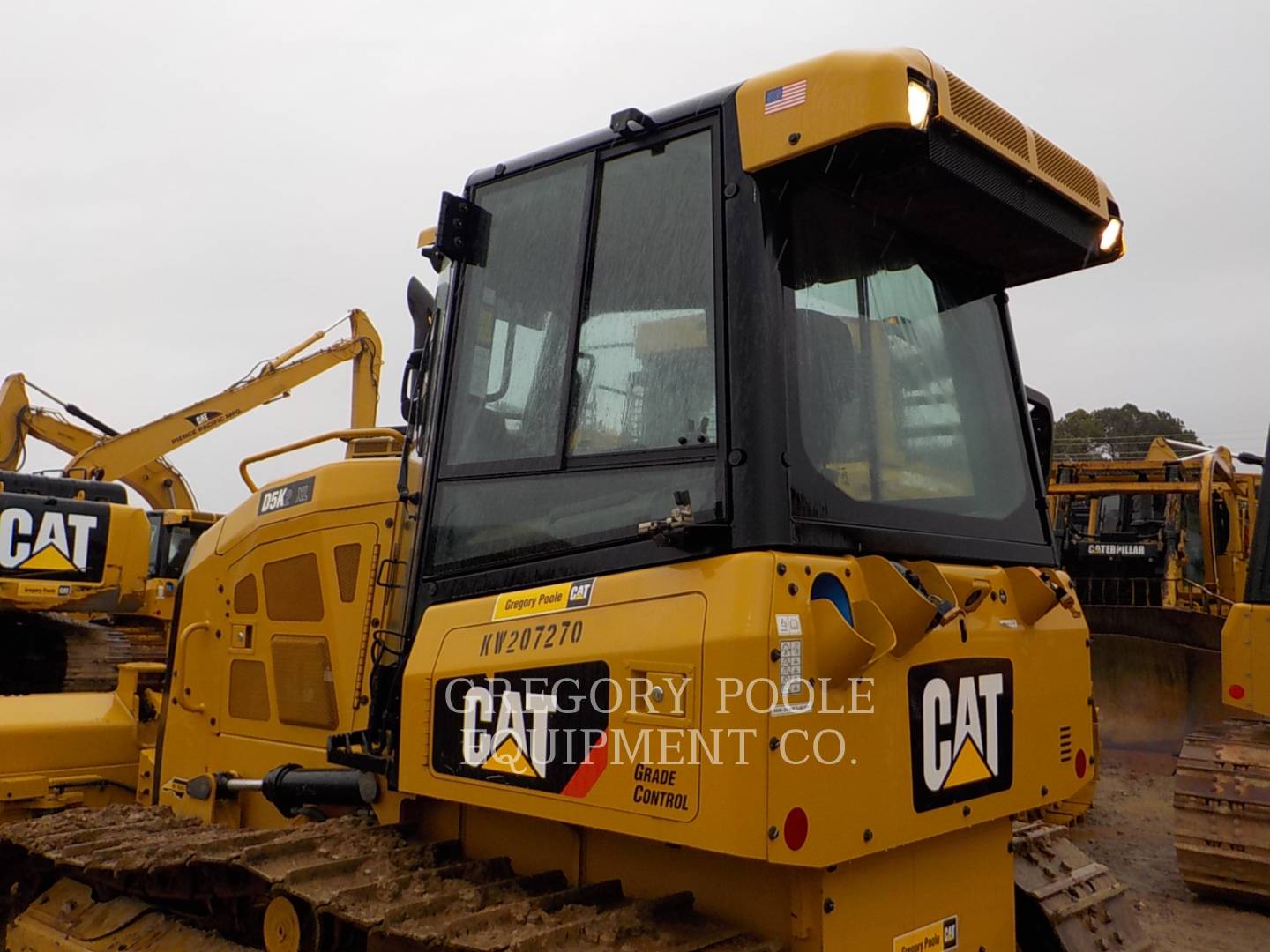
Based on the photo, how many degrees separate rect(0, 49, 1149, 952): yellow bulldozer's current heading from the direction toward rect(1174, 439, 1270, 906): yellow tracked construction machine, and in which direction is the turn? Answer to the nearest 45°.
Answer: approximately 90° to its right

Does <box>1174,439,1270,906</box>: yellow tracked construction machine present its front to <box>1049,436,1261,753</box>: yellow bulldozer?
yes

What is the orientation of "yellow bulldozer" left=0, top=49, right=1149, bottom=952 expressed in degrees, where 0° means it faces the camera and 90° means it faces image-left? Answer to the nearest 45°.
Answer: approximately 135°

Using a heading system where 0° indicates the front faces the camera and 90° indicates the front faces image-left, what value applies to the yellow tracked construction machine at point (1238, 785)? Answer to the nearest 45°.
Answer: approximately 180°

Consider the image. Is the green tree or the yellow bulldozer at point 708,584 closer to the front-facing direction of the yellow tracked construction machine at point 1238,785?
the green tree

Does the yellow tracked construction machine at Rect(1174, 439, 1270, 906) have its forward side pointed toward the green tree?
yes

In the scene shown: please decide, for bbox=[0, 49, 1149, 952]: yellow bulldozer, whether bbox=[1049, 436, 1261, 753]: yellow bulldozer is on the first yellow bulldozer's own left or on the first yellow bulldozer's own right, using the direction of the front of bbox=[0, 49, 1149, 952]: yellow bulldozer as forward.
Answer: on the first yellow bulldozer's own right
